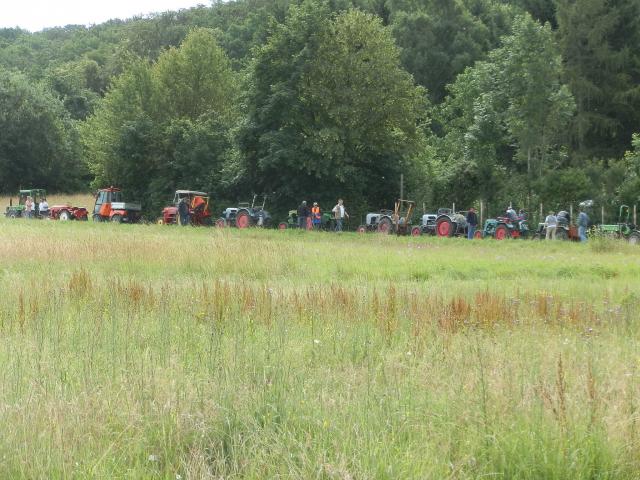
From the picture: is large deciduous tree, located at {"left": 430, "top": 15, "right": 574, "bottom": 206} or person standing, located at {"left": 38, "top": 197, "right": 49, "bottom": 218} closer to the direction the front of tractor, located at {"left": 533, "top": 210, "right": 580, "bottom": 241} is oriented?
the person standing

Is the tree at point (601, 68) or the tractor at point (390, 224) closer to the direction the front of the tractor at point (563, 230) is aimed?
the tractor

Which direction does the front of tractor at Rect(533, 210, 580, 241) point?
to the viewer's left

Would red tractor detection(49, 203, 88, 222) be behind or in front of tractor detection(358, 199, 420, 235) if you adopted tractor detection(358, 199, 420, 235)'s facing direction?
in front

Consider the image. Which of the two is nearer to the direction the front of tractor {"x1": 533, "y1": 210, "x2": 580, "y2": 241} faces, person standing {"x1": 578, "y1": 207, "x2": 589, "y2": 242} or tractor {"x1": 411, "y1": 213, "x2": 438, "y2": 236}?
the tractor

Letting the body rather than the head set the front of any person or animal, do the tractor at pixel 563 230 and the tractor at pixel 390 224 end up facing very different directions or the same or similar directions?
same or similar directions

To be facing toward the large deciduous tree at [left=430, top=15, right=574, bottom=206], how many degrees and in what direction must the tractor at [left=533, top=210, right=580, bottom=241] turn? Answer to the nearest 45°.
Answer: approximately 90° to its right

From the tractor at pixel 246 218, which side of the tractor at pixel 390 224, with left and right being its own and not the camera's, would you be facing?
front

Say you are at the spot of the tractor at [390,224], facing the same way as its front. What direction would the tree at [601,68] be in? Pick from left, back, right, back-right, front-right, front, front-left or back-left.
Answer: back-right

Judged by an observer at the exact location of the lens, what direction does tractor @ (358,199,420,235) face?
facing to the left of the viewer
